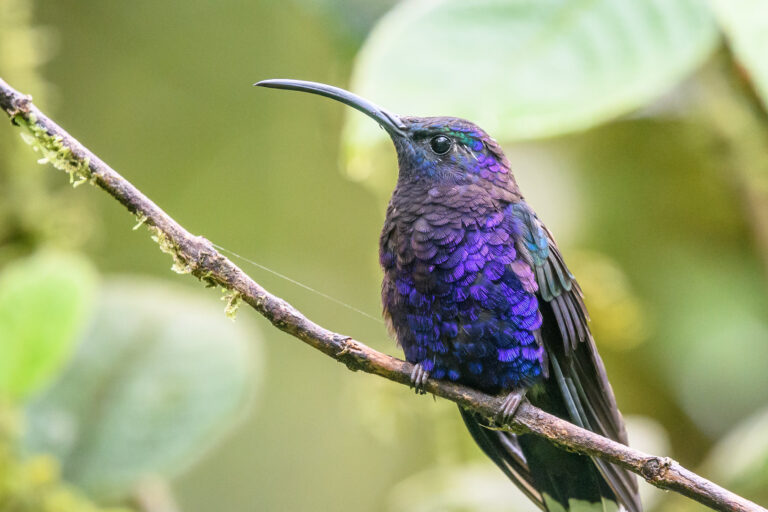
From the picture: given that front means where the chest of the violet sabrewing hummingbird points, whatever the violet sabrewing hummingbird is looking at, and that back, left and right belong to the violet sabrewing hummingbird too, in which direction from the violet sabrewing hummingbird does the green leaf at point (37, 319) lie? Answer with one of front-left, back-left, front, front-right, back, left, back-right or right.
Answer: front-right

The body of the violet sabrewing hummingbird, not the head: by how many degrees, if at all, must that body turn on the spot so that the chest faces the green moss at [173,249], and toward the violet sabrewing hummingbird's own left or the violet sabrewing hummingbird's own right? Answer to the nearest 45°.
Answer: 0° — it already faces it

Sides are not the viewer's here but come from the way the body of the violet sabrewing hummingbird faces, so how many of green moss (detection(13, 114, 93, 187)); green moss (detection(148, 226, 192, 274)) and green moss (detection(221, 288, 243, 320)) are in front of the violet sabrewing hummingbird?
3

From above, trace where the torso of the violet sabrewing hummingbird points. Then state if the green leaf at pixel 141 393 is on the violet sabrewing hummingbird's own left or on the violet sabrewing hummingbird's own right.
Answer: on the violet sabrewing hummingbird's own right

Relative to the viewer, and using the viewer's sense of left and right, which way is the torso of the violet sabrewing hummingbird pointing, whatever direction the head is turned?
facing the viewer and to the left of the viewer

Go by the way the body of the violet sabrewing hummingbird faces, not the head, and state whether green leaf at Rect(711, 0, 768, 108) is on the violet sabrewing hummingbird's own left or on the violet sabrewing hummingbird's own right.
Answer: on the violet sabrewing hummingbird's own left

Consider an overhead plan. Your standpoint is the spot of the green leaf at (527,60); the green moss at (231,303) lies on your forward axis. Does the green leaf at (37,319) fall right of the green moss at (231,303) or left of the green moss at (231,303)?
right

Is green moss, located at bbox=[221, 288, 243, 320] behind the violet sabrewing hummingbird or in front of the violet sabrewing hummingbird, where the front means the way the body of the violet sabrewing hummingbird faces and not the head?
in front
